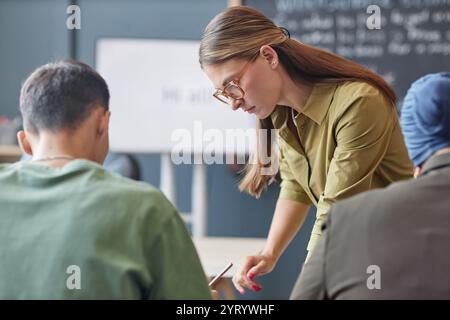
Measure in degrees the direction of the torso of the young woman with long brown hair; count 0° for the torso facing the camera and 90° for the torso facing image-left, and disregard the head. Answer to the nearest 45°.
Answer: approximately 45°

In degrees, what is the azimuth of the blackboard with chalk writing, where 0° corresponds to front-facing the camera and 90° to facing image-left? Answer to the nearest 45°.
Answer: approximately 0°

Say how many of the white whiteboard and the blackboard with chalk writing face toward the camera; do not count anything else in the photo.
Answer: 2

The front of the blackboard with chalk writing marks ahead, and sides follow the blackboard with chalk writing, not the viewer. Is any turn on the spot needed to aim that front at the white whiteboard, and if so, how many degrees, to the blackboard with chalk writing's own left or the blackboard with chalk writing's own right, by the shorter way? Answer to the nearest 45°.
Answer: approximately 90° to the blackboard with chalk writing's own right

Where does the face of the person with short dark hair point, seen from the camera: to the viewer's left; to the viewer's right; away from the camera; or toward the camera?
away from the camera
